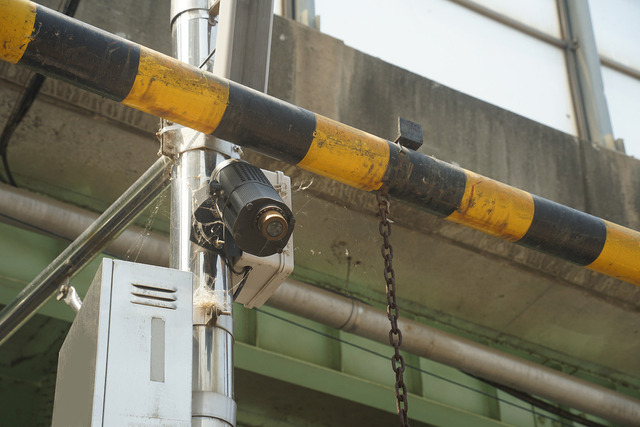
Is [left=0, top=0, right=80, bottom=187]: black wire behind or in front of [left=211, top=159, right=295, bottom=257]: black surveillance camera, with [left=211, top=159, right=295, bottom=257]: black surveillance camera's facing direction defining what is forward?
behind

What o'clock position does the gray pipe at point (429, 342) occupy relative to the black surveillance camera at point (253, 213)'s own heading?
The gray pipe is roughly at 8 o'clock from the black surveillance camera.

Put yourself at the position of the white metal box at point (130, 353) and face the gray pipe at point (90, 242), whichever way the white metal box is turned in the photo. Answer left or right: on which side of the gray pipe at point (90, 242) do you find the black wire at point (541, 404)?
right

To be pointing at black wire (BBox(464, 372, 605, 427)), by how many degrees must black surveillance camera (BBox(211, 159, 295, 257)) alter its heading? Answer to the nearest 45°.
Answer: approximately 90° to its left

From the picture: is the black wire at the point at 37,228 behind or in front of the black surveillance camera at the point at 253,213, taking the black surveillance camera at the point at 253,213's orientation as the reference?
behind

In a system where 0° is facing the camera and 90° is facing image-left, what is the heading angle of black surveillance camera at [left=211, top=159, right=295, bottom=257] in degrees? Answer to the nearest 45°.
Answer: approximately 315°
